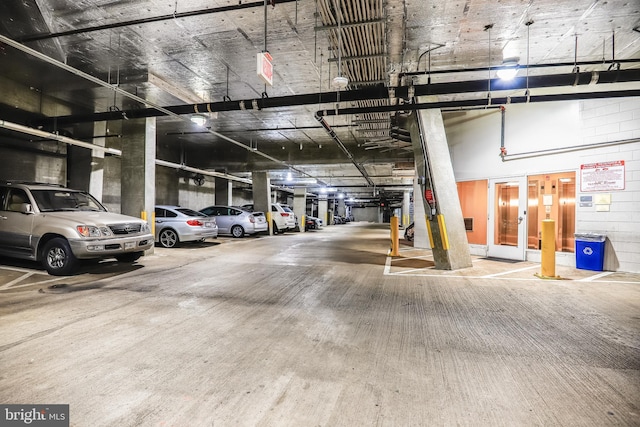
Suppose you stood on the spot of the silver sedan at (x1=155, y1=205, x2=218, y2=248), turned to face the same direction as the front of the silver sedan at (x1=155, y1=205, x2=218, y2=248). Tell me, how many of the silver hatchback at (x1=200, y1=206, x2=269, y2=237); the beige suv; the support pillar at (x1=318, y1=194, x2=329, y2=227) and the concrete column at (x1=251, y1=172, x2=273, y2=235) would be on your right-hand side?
3

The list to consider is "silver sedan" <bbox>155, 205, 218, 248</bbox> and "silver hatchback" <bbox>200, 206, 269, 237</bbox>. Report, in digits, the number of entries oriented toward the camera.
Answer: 0

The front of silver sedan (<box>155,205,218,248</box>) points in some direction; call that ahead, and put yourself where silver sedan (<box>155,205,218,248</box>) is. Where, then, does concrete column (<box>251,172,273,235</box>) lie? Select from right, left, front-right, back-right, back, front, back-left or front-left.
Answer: right

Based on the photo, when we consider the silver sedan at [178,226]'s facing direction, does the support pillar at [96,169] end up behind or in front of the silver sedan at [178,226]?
in front

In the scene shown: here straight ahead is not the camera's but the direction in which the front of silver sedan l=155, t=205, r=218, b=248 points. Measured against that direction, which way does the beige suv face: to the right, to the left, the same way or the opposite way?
the opposite way

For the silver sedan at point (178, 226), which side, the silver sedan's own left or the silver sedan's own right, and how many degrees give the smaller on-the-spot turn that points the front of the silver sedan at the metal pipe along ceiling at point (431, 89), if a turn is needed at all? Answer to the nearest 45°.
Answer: approximately 180°

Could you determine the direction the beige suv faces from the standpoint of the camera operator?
facing the viewer and to the right of the viewer

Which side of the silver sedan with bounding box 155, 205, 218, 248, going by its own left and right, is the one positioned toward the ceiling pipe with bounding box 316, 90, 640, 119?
back

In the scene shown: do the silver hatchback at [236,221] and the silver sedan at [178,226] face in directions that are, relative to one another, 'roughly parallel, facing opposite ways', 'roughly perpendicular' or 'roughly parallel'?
roughly parallel

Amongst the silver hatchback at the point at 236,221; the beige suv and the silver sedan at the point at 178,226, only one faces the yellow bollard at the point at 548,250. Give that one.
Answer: the beige suv

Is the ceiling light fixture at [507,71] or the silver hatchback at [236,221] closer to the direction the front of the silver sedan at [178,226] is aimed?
the silver hatchback

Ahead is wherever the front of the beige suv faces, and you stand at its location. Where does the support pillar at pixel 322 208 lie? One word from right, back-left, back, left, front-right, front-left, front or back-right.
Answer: left

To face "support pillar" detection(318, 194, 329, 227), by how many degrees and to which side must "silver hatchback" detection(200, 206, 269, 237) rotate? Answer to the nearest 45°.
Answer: approximately 90° to its right

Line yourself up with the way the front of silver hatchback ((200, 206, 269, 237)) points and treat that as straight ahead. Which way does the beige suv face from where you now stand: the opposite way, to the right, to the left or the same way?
the opposite way

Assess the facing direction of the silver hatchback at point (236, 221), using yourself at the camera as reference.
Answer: facing away from the viewer and to the left of the viewer

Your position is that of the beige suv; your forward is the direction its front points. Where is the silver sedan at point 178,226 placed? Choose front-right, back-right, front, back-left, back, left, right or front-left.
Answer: left
